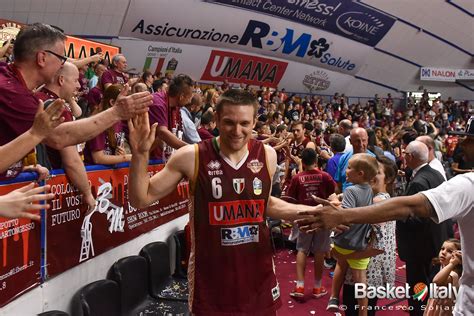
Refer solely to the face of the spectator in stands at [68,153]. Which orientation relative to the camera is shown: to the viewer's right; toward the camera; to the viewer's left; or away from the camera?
to the viewer's right

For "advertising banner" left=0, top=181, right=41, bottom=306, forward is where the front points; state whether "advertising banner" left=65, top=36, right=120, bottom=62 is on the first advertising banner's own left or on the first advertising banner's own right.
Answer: on the first advertising banner's own left

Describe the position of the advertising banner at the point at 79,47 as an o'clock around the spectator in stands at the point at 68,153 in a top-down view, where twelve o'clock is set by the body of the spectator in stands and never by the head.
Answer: The advertising banner is roughly at 9 o'clock from the spectator in stands.

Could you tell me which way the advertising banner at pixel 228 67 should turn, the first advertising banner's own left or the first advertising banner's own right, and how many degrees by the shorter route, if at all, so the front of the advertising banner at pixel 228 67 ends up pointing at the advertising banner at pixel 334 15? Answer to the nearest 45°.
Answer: approximately 90° to the first advertising banner's own left

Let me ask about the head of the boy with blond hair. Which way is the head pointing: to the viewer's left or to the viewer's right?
to the viewer's left

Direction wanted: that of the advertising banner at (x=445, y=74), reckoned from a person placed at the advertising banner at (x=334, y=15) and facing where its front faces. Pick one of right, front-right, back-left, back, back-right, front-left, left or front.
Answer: back-left

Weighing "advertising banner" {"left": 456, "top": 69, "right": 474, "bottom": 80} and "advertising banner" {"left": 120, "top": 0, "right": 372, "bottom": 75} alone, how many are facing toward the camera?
2

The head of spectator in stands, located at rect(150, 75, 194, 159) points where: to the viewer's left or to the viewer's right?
to the viewer's right
